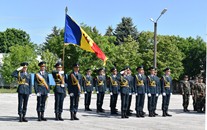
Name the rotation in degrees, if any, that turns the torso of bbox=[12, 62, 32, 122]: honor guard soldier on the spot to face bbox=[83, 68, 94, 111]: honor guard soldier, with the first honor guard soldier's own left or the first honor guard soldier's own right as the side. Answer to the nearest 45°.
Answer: approximately 135° to the first honor guard soldier's own left

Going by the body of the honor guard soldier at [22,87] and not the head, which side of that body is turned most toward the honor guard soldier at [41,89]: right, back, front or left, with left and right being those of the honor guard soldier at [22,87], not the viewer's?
left

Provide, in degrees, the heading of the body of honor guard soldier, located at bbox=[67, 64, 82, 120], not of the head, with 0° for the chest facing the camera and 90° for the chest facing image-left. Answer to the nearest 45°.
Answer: approximately 315°

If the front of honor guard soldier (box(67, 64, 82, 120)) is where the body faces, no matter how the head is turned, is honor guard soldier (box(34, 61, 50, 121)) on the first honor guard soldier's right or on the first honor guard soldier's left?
on the first honor guard soldier's right
